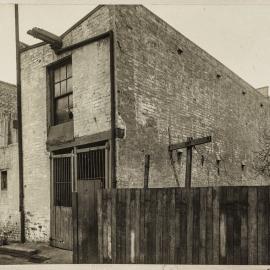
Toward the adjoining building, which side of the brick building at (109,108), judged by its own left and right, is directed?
right

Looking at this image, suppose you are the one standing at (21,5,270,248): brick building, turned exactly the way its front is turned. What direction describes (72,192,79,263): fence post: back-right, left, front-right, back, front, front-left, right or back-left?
front-left

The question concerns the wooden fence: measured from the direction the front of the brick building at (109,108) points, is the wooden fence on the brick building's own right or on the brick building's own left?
on the brick building's own left

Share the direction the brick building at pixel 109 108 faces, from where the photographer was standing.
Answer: facing the viewer and to the left of the viewer
